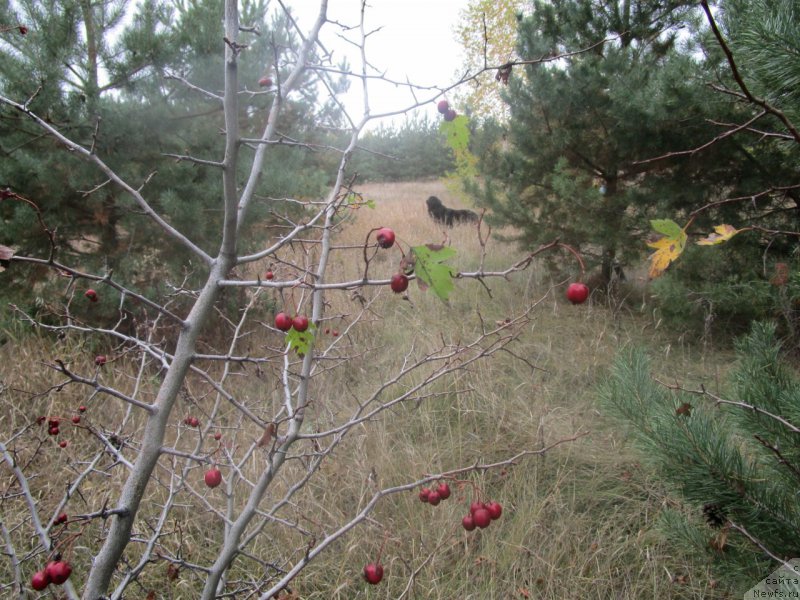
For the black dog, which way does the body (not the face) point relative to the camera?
to the viewer's left

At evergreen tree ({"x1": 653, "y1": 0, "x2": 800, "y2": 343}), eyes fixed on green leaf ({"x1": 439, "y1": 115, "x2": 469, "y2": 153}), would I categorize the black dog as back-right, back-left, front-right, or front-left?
back-right

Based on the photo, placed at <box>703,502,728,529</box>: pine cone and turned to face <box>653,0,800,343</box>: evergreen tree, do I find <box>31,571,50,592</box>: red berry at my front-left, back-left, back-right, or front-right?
back-left

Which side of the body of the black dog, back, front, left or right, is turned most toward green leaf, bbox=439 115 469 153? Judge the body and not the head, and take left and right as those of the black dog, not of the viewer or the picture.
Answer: left

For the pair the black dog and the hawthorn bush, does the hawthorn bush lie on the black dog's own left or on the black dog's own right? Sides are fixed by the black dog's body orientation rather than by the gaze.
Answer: on the black dog's own left

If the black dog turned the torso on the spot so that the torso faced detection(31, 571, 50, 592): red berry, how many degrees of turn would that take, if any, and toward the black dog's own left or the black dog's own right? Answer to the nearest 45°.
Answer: approximately 90° to the black dog's own left
